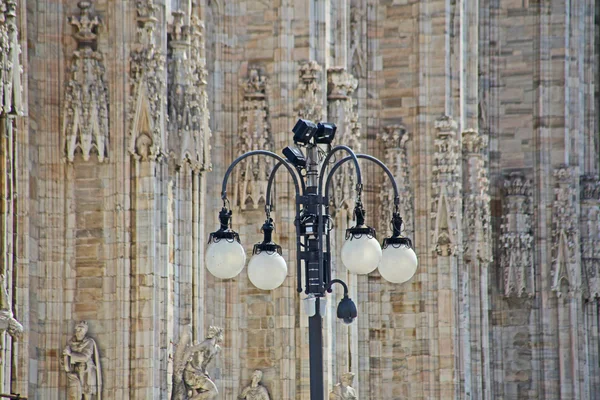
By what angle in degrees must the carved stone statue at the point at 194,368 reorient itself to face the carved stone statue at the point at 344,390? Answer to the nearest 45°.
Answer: approximately 45° to its left

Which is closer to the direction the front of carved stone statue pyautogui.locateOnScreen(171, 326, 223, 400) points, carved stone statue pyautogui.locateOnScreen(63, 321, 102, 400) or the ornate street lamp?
the ornate street lamp

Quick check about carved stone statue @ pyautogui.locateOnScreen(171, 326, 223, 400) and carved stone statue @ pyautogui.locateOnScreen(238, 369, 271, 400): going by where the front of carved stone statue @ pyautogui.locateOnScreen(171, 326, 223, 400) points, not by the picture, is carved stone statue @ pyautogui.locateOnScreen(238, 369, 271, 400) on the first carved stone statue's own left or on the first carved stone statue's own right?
on the first carved stone statue's own left
